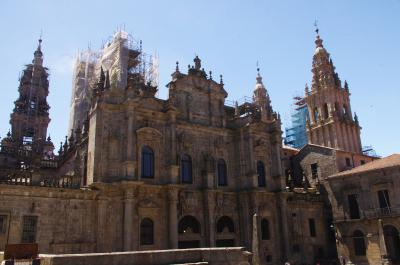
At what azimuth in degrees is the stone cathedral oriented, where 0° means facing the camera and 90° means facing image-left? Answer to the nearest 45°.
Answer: approximately 315°

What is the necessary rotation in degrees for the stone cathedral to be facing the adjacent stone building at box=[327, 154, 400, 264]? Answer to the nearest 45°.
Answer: approximately 45° to its left
